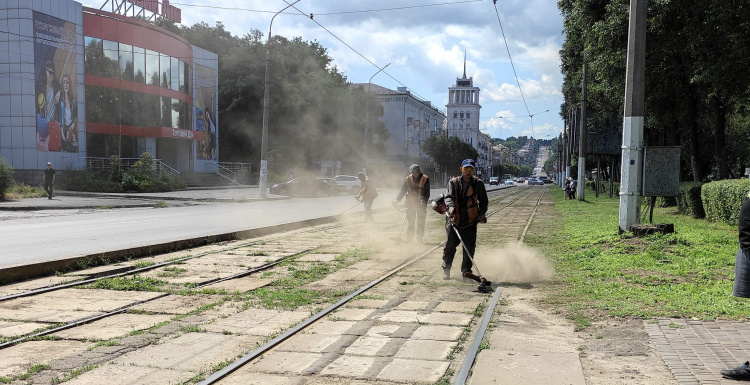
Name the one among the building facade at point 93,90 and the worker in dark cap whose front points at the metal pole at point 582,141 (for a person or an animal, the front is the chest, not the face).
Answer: the building facade

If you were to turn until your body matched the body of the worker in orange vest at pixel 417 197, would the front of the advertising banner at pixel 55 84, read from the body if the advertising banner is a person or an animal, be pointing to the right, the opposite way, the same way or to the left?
to the left

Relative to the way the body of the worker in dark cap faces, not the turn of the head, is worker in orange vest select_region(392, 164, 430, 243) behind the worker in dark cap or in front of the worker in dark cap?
behind

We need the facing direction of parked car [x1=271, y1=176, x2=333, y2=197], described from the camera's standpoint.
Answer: facing to the left of the viewer

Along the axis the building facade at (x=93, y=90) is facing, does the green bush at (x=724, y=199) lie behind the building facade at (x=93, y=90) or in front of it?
in front

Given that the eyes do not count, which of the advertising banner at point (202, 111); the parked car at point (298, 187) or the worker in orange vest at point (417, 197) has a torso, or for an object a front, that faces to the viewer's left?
the parked car

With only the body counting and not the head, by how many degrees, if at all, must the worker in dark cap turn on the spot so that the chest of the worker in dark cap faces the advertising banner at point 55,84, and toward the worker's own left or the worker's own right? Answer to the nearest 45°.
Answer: approximately 135° to the worker's own right
